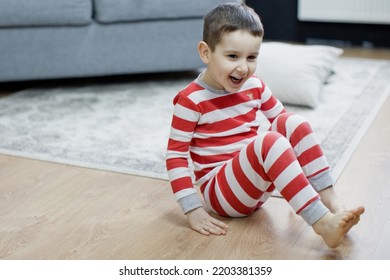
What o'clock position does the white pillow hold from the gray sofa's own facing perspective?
The white pillow is roughly at 10 o'clock from the gray sofa.

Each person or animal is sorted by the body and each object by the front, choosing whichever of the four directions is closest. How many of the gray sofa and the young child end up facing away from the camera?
0

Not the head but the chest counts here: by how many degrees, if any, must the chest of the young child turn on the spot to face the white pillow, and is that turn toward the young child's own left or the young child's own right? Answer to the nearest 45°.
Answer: approximately 135° to the young child's own left

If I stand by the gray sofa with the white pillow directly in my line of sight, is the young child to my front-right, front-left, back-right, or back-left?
front-right

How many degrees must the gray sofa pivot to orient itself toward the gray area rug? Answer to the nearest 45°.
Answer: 0° — it already faces it

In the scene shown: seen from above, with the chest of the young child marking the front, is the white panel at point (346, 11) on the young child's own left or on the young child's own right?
on the young child's own left

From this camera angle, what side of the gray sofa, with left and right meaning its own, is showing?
front

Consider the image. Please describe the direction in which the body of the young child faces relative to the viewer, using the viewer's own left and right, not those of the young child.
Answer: facing the viewer and to the right of the viewer

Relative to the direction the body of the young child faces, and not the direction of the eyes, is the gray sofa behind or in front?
behind

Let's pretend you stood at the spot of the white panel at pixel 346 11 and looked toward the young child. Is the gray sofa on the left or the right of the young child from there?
right

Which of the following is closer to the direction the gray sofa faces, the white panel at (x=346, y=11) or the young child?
the young child
